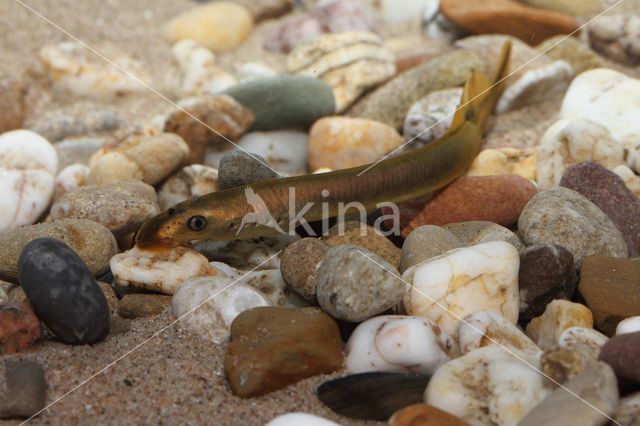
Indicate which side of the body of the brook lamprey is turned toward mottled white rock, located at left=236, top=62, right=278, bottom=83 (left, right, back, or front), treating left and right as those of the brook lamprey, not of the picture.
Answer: right

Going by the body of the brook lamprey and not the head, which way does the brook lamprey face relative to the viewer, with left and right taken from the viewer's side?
facing to the left of the viewer

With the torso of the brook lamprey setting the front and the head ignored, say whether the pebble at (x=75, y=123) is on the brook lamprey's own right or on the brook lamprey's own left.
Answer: on the brook lamprey's own right

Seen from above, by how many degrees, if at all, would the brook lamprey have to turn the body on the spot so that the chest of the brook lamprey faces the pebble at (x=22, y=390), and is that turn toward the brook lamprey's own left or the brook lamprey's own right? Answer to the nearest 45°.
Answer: approximately 45° to the brook lamprey's own left

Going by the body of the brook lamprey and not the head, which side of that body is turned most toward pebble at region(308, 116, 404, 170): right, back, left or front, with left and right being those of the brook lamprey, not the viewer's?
right

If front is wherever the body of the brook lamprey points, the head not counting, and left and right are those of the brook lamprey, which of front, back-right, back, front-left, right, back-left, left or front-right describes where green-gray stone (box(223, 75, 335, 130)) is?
right

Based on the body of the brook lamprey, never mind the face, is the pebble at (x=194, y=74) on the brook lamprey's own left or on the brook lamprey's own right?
on the brook lamprey's own right
